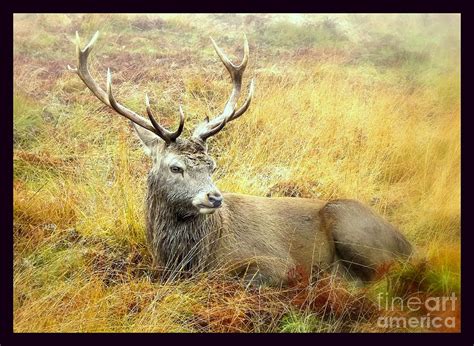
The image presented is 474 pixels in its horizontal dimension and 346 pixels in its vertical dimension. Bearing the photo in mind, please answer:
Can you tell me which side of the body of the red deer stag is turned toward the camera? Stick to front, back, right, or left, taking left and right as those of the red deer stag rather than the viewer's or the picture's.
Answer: left
